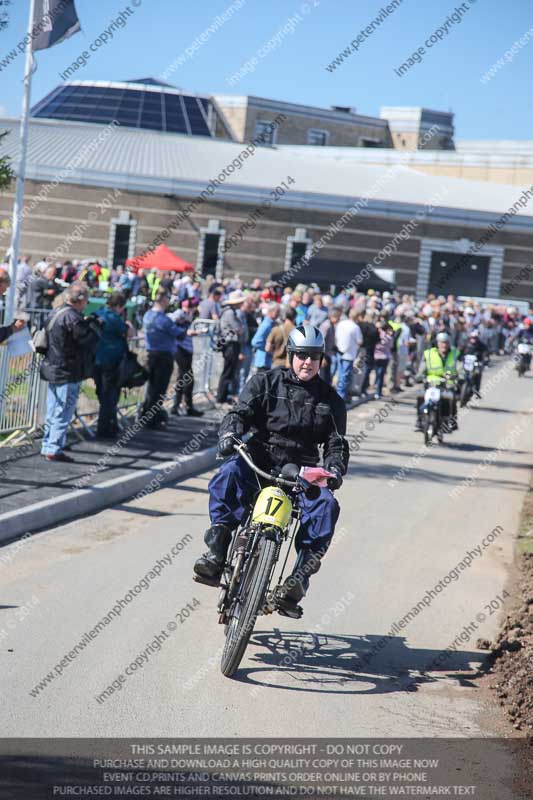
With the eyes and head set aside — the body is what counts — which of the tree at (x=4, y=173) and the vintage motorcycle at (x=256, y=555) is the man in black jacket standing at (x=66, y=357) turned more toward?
the vintage motorcycle

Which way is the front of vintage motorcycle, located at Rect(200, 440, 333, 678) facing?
toward the camera

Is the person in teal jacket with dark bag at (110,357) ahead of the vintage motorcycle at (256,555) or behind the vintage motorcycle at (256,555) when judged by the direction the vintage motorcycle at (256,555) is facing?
behind

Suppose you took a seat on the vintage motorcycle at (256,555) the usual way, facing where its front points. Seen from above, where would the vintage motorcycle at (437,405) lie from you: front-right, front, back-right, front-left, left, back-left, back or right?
back

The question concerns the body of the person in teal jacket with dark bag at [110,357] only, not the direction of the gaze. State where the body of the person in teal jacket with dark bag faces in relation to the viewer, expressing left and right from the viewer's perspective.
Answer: facing to the right of the viewer

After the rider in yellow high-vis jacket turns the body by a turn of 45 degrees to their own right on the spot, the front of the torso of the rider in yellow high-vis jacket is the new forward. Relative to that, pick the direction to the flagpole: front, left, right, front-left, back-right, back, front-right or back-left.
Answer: front

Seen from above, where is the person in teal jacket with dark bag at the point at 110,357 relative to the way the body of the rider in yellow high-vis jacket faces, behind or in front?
in front

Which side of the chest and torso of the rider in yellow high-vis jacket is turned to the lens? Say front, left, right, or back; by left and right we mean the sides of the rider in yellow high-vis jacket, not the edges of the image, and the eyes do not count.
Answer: front

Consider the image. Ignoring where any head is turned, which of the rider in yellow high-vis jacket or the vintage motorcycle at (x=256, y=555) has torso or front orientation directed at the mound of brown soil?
the rider in yellow high-vis jacket

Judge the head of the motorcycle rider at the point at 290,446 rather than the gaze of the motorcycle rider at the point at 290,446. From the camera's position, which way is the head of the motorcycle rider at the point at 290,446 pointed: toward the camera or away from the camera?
toward the camera
